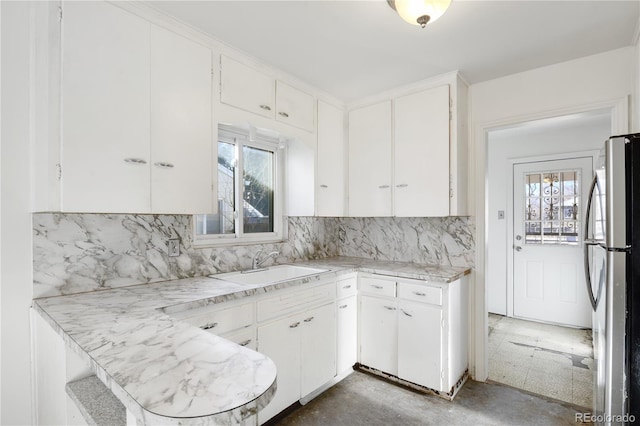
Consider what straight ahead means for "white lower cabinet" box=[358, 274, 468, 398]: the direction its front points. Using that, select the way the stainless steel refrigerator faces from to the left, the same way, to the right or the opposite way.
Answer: to the right

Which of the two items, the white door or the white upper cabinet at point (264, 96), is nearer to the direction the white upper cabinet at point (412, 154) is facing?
the white upper cabinet

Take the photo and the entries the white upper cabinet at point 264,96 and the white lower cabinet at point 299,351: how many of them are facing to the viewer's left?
0

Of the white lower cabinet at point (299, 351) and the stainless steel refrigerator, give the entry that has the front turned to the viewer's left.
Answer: the stainless steel refrigerator

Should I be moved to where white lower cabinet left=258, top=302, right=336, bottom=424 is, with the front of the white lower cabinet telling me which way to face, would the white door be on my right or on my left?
on my left

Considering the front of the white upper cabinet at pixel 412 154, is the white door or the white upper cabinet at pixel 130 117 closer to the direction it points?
the white upper cabinet

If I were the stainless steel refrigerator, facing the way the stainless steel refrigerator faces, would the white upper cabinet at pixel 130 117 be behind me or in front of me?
in front

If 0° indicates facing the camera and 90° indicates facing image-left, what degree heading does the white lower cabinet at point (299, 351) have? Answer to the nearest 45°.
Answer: approximately 315°

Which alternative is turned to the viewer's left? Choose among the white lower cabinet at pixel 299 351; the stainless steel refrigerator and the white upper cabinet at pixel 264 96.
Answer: the stainless steel refrigerator

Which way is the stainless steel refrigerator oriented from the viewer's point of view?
to the viewer's left

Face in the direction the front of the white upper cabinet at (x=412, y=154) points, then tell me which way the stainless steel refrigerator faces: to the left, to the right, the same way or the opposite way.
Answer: to the right

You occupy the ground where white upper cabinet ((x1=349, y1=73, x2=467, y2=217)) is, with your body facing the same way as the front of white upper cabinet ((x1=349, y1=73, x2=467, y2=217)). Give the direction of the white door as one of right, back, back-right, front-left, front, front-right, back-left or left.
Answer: back

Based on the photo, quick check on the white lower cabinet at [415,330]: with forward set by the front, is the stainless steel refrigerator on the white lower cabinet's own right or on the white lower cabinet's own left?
on the white lower cabinet's own left

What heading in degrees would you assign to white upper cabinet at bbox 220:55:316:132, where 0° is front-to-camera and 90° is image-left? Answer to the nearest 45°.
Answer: approximately 315°

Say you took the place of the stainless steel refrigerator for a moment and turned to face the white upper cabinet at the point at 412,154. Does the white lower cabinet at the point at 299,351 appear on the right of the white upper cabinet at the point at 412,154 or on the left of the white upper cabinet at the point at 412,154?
left
